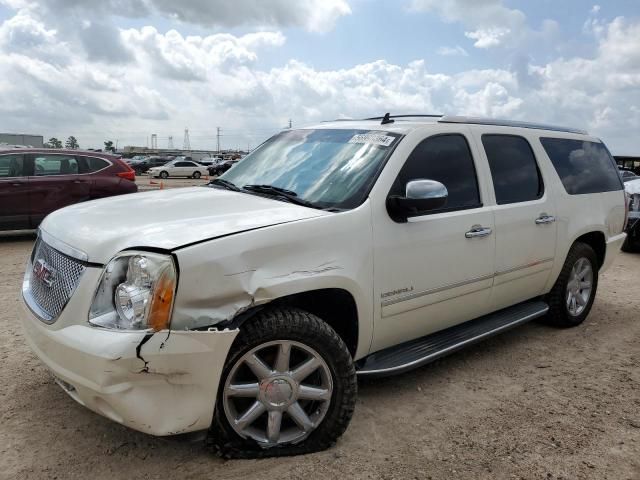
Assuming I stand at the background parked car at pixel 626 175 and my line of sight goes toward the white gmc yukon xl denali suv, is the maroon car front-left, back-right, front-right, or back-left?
front-right

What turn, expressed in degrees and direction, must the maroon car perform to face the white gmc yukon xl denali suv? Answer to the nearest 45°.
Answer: approximately 90° to its left

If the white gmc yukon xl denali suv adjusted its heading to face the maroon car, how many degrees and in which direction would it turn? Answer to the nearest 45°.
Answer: approximately 90° to its right

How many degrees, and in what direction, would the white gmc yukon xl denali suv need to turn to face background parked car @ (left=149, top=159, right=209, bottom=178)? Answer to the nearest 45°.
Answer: approximately 135° to its right

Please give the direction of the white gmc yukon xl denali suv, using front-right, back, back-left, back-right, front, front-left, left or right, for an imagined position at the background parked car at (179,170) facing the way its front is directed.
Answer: left

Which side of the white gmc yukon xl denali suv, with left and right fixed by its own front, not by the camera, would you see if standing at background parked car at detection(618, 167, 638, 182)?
back

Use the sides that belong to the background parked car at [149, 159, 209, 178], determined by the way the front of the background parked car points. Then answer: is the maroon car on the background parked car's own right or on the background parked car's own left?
on the background parked car's own left

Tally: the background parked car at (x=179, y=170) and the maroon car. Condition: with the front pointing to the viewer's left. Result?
2

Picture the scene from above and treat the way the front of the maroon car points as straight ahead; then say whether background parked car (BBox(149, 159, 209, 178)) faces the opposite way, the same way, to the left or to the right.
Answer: the same way

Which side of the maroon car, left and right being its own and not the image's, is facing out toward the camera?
left

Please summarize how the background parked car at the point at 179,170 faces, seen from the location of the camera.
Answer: facing to the left of the viewer

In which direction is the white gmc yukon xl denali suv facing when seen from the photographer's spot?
facing the viewer and to the left of the viewer

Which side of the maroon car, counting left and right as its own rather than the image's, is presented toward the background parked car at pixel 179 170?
right
